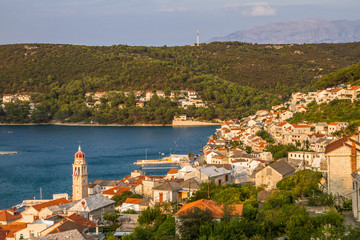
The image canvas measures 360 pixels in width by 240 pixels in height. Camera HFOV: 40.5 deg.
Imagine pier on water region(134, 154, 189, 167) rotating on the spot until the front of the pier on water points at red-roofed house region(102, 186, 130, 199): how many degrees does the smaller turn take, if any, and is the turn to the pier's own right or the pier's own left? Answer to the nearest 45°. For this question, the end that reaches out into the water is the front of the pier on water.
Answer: approximately 90° to the pier's own left

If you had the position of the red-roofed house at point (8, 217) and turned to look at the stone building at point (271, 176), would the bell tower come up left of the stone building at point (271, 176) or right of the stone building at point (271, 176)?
left

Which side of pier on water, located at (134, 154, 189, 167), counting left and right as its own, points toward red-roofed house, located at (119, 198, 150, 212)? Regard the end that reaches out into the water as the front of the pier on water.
left

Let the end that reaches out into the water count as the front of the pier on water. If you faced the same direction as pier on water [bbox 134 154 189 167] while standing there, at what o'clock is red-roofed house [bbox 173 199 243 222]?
The red-roofed house is roughly at 9 o'clock from the pier on water.
